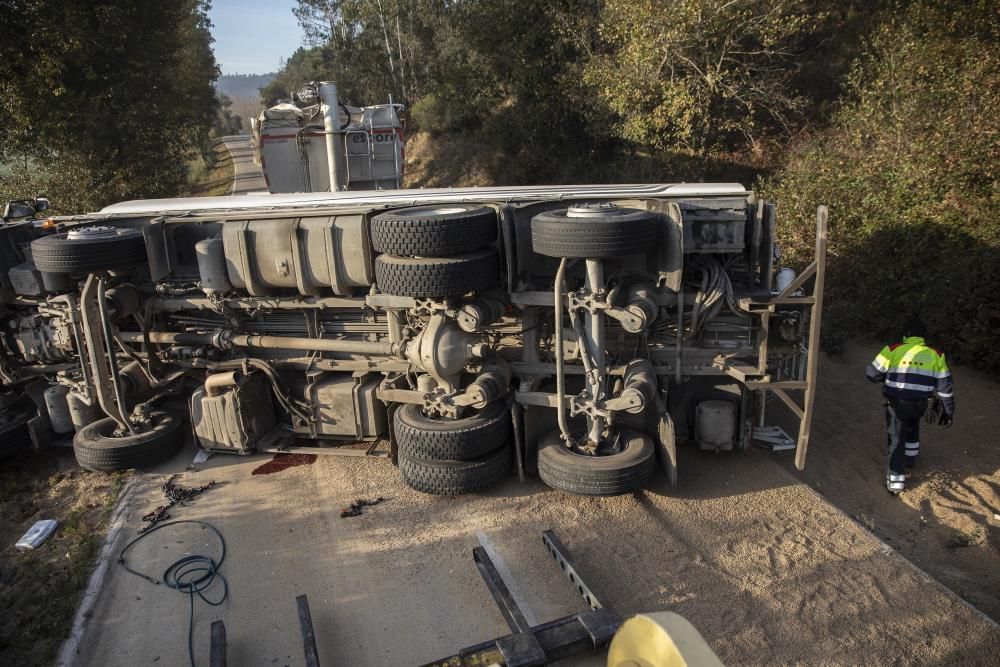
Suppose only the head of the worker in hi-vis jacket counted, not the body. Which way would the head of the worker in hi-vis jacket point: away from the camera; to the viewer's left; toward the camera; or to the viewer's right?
away from the camera

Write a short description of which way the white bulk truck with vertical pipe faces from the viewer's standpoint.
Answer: facing away from the viewer

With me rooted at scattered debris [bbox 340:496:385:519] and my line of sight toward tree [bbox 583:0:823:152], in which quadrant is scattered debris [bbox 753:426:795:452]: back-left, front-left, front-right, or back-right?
front-right

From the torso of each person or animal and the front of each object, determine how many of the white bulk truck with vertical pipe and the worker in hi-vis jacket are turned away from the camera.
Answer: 2

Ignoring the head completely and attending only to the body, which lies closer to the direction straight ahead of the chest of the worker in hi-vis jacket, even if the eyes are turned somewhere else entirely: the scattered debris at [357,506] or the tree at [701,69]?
the tree

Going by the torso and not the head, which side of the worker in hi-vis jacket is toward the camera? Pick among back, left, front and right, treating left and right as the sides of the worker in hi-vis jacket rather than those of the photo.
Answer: back

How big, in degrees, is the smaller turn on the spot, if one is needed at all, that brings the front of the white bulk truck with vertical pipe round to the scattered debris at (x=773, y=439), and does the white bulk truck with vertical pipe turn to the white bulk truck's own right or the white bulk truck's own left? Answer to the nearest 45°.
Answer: approximately 135° to the white bulk truck's own right

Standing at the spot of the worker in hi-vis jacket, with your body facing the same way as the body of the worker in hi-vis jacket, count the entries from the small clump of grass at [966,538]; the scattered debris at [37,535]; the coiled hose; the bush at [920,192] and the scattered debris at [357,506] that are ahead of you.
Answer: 1

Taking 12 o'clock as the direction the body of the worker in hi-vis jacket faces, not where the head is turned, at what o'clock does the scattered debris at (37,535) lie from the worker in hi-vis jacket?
The scattered debris is roughly at 8 o'clock from the worker in hi-vis jacket.

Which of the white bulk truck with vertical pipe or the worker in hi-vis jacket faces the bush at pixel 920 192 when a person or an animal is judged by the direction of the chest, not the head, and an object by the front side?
the worker in hi-vis jacket

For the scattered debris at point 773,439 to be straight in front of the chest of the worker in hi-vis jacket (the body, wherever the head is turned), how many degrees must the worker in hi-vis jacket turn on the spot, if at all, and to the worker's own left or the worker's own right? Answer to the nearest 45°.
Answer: approximately 90° to the worker's own left

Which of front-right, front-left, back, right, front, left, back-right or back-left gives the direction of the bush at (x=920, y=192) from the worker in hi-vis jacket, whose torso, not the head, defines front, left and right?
front

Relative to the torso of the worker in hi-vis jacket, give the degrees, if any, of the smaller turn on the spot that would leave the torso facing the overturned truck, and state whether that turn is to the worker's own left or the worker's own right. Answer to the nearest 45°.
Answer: approximately 135° to the worker's own left

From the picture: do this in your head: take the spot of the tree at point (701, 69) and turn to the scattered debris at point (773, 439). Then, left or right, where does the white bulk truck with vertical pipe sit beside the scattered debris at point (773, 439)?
right

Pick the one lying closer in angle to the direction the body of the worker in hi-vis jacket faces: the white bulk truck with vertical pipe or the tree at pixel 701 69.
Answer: the tree

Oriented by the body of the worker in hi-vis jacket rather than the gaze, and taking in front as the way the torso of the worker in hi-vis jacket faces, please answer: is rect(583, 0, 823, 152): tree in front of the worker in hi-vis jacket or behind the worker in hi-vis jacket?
in front
